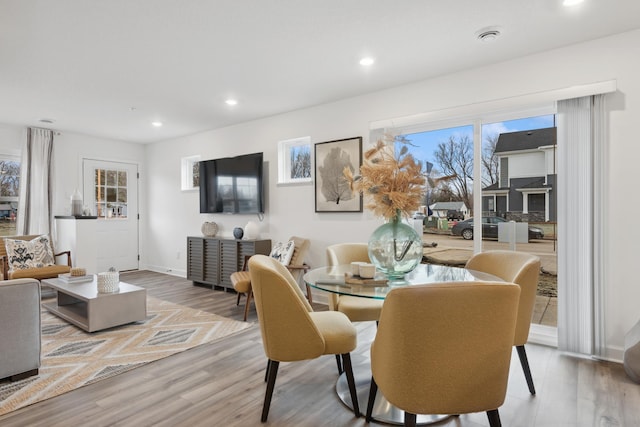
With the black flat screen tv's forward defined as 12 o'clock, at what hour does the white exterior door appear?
The white exterior door is roughly at 3 o'clock from the black flat screen tv.

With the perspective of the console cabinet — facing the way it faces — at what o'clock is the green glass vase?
The green glass vase is roughly at 10 o'clock from the console cabinet.

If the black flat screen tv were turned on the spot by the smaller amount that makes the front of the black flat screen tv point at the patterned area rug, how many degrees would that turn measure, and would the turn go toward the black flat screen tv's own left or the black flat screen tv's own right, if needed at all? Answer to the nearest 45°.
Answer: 0° — it already faces it

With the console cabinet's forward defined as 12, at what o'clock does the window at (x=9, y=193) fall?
The window is roughly at 2 o'clock from the console cabinet.

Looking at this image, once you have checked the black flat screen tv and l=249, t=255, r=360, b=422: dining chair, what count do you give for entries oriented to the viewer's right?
1

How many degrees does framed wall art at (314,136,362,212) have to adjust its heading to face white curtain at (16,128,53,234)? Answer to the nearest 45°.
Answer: approximately 45° to its right

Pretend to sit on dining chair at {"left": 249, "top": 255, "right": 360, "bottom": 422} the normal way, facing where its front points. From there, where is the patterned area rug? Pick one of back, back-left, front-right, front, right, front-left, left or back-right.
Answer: back-left

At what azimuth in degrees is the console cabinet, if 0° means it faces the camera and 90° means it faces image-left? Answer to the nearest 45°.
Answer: approximately 45°

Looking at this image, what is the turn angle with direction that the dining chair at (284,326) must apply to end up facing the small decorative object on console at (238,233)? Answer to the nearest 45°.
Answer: approximately 90° to its left

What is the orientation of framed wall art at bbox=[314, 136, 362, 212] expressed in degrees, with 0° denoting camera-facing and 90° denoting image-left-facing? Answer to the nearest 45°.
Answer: approximately 45°

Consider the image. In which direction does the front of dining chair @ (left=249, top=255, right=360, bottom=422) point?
to the viewer's right

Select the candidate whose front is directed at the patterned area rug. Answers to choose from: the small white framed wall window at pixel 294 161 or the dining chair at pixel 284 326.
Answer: the small white framed wall window

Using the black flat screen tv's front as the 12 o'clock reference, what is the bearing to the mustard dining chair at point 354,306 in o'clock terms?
The mustard dining chair is roughly at 10 o'clock from the black flat screen tv.
